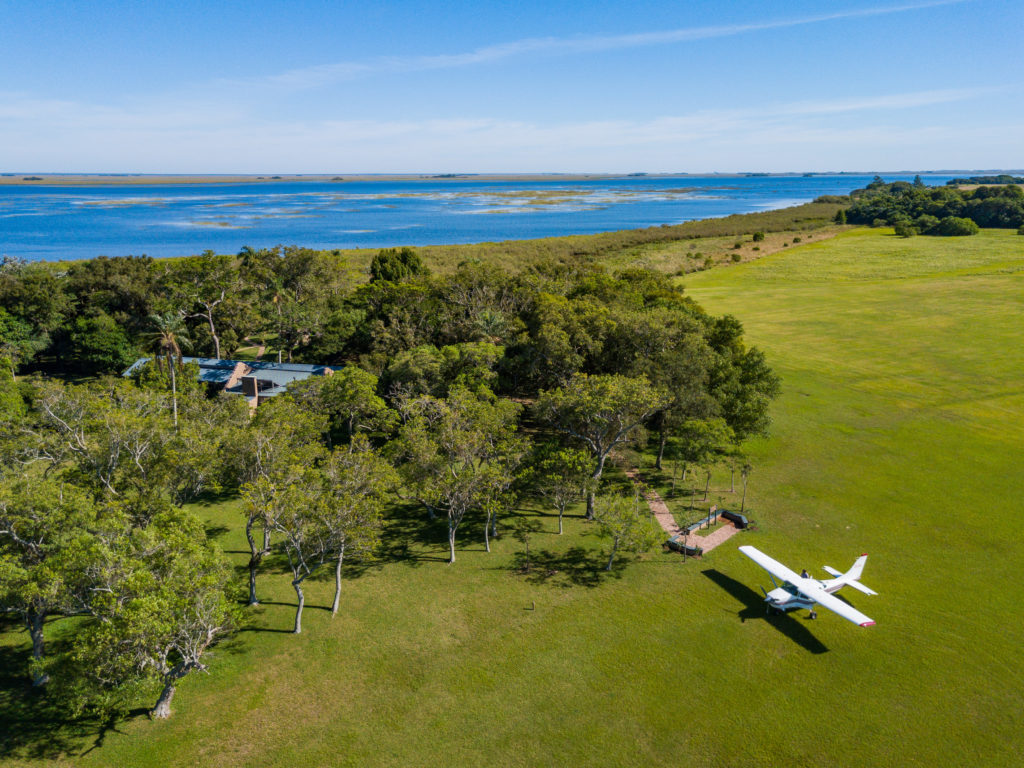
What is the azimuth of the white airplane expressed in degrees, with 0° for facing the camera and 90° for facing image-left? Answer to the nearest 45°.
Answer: approximately 45°

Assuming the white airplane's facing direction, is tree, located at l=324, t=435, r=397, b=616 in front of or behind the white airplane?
in front

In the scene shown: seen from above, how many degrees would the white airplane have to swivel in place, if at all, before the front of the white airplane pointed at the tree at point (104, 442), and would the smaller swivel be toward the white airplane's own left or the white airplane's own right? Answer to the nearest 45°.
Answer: approximately 45° to the white airplane's own right

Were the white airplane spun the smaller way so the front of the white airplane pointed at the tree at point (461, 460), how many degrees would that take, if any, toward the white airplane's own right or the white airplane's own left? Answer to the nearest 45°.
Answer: approximately 45° to the white airplane's own right

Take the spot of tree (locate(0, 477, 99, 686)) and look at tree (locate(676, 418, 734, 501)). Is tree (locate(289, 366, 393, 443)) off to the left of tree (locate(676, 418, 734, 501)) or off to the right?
left
